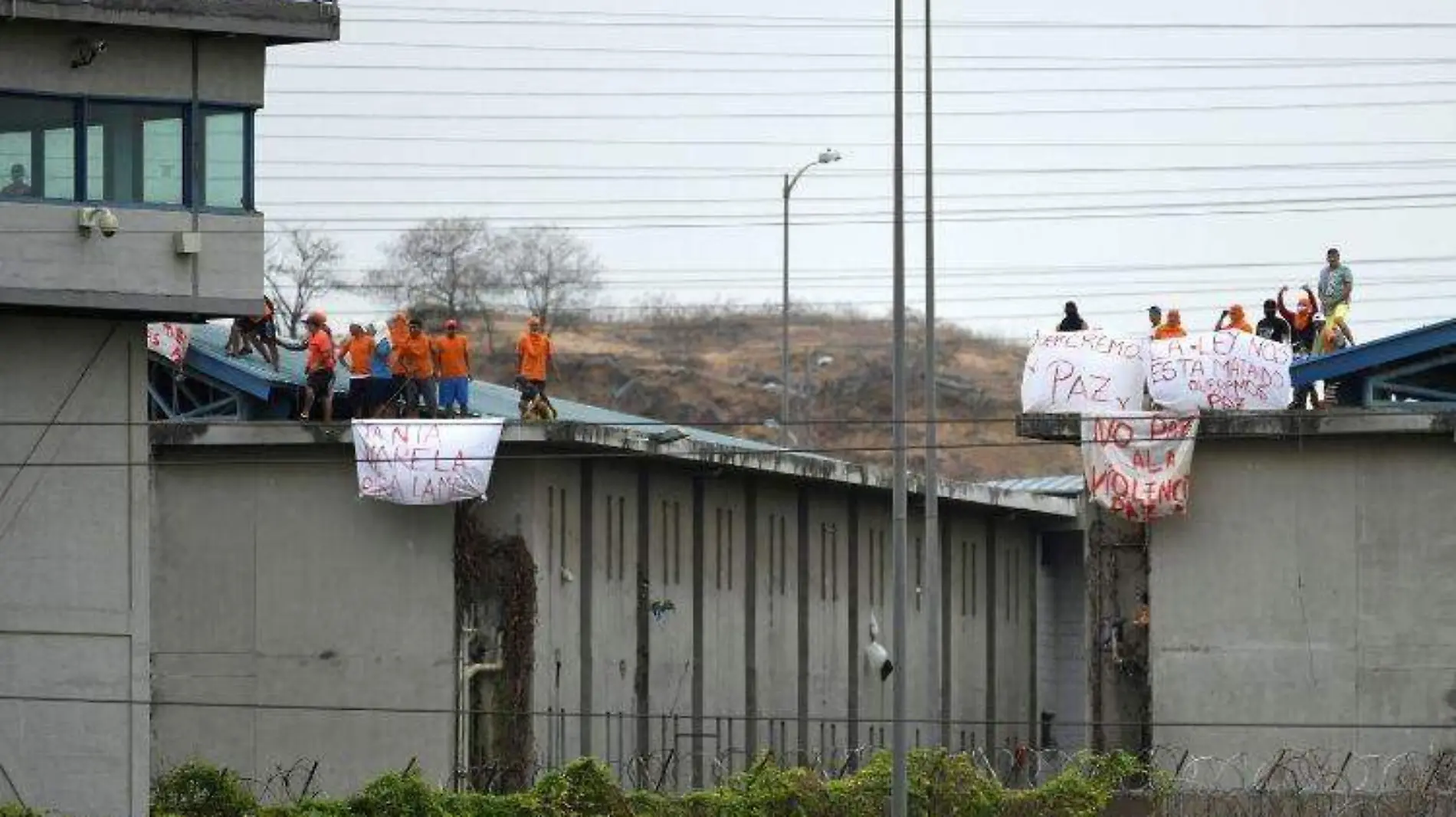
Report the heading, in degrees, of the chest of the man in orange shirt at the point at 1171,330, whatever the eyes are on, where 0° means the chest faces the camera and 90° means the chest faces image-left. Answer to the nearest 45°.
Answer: approximately 0°

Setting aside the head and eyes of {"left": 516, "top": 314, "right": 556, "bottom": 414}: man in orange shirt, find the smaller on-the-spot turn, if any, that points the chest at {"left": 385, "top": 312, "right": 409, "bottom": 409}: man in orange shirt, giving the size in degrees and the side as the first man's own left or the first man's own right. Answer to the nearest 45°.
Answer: approximately 90° to the first man's own right

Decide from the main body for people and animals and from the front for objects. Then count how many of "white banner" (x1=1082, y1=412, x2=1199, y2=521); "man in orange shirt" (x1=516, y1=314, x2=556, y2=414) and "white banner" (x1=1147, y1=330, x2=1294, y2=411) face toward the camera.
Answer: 3

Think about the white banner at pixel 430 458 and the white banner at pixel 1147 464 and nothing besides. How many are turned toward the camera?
2

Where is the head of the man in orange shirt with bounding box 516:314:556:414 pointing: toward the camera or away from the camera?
toward the camera

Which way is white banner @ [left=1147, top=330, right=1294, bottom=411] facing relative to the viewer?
toward the camera

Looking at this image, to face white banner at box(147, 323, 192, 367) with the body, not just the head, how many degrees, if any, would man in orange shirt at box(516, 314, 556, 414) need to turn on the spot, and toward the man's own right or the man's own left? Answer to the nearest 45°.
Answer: approximately 90° to the man's own right

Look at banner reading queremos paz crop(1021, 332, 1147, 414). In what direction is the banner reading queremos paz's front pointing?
toward the camera

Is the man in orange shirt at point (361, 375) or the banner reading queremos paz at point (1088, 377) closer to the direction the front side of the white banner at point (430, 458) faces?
the banner reading queremos paz

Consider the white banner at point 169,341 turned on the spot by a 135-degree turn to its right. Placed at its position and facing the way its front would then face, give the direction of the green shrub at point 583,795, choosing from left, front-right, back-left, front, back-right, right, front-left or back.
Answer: back

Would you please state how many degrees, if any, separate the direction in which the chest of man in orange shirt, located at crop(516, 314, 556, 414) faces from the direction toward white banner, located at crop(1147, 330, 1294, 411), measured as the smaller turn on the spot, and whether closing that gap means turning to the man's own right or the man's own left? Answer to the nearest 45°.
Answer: approximately 90° to the man's own left

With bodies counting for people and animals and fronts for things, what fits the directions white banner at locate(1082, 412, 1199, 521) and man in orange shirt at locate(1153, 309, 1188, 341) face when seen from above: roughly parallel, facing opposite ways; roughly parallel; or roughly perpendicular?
roughly parallel

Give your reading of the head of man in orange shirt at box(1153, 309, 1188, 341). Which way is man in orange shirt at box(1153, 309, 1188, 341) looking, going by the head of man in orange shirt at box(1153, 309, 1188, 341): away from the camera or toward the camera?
toward the camera

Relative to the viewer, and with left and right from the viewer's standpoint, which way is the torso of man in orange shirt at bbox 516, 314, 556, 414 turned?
facing the viewer
